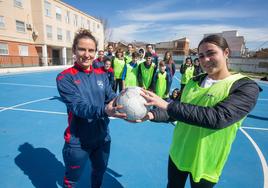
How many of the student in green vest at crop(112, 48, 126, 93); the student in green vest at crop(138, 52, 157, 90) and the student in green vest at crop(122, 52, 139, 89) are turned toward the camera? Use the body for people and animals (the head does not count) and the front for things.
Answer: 3

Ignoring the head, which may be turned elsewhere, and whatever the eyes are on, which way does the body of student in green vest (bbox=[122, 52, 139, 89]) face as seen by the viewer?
toward the camera

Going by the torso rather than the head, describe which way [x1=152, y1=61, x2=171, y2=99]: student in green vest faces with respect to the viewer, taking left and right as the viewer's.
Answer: facing the viewer

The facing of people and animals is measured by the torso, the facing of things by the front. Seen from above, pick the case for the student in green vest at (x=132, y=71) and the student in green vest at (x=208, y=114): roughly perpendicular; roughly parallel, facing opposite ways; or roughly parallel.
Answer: roughly perpendicular

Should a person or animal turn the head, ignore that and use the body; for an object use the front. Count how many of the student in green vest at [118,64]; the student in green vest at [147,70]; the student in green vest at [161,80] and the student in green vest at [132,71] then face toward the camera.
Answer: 4

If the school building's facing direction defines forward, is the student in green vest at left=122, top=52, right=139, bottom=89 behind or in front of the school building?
in front

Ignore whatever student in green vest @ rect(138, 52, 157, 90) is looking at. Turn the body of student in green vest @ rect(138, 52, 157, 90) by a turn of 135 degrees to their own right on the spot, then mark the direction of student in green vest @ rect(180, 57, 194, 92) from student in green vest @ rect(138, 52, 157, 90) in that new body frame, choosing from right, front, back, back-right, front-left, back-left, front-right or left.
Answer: right

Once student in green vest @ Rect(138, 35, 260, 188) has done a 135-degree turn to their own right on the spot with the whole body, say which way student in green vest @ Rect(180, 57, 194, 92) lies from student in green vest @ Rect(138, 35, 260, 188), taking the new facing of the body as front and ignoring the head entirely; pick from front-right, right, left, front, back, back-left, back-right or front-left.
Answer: front

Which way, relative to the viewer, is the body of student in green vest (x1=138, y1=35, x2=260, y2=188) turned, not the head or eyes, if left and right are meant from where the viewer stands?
facing the viewer and to the left of the viewer

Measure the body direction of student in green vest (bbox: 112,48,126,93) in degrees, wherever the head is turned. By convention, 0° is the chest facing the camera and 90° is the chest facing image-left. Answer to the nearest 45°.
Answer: approximately 0°

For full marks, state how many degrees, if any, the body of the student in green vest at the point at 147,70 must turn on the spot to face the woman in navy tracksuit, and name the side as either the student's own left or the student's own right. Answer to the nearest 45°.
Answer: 0° — they already face them

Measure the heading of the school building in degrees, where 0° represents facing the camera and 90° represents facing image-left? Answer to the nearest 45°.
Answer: approximately 315°
